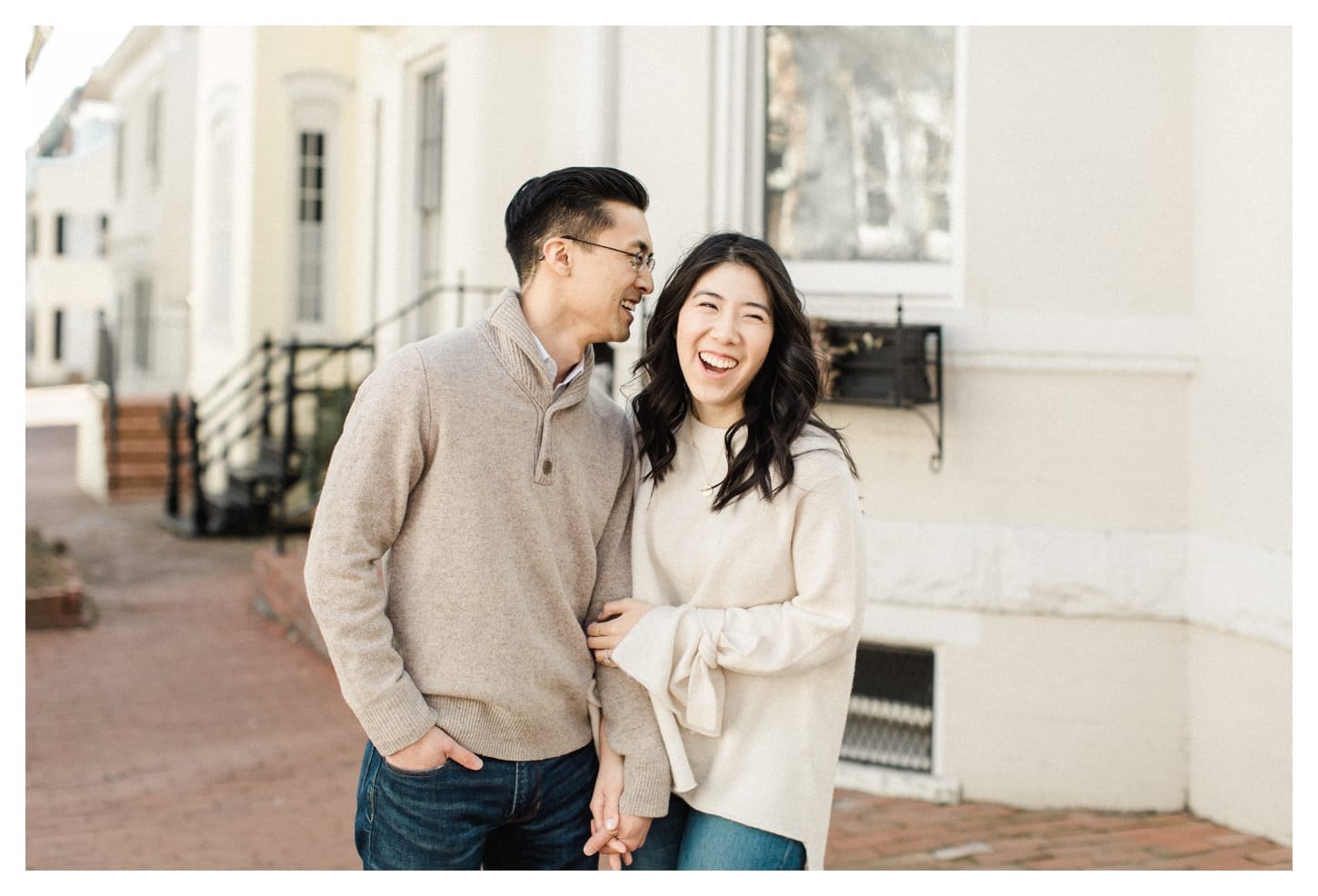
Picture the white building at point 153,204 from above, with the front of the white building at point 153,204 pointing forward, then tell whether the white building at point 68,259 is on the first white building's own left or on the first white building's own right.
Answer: on the first white building's own right

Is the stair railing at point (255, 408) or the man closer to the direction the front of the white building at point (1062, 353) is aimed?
the man

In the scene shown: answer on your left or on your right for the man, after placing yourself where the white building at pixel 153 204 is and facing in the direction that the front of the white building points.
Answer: on your left

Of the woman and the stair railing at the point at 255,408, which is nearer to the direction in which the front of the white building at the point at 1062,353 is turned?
the woman

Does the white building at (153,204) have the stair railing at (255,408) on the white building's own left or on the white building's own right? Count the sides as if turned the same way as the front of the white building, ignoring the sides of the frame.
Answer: on the white building's own left

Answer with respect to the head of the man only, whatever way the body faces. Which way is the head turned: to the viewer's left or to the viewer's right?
to the viewer's right

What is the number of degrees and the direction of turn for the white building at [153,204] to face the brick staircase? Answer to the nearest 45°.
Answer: approximately 45° to its left

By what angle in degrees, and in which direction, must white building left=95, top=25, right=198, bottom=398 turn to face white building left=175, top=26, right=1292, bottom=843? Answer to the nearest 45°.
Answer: approximately 45° to its left

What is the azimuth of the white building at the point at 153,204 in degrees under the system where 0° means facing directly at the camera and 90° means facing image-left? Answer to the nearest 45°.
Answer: approximately 45°

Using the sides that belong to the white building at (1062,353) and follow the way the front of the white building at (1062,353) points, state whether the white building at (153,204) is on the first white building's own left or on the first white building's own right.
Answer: on the first white building's own right

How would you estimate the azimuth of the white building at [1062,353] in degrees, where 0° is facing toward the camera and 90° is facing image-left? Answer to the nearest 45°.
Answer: approximately 45°
